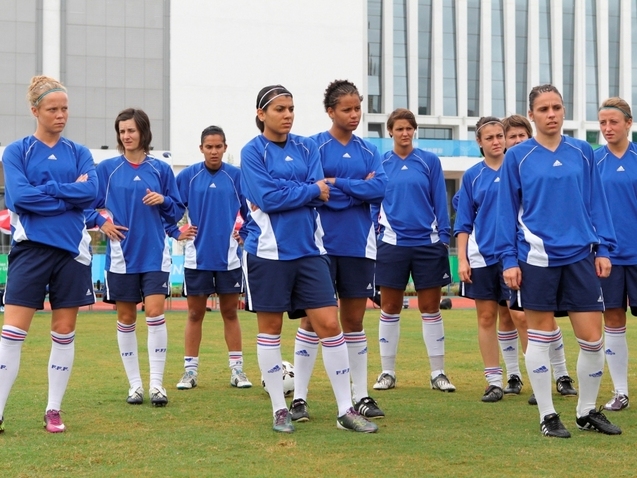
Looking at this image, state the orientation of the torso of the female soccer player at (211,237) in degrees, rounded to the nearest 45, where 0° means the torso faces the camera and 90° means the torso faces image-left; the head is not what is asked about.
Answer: approximately 0°

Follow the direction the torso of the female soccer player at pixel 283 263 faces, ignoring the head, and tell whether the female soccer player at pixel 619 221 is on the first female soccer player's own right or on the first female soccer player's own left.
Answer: on the first female soccer player's own left

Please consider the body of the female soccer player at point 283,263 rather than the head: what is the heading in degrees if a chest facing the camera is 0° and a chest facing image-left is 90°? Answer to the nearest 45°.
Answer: approximately 315°

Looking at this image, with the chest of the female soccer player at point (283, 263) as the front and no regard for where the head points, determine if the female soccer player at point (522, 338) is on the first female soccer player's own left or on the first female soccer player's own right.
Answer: on the first female soccer player's own left

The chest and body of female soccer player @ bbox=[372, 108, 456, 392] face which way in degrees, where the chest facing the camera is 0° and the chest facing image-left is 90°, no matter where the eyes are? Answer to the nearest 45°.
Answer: approximately 0°

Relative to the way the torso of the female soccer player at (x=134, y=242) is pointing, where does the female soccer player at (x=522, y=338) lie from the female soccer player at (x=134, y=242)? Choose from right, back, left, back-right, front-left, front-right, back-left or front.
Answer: left
